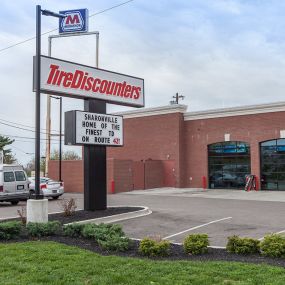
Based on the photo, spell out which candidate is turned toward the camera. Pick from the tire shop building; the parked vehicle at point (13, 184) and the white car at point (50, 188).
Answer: the tire shop building

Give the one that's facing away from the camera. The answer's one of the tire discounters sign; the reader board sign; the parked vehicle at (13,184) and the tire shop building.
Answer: the parked vehicle

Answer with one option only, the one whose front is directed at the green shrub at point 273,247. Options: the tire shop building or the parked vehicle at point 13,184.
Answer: the tire shop building

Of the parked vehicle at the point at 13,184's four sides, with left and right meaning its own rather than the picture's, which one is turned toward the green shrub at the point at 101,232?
back

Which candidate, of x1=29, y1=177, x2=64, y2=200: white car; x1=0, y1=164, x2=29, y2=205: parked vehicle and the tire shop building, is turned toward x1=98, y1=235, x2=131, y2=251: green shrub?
the tire shop building

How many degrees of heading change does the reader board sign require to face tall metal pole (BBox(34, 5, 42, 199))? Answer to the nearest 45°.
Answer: approximately 90° to its right

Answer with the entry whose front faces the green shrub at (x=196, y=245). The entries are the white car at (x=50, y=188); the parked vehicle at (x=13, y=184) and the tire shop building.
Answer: the tire shop building

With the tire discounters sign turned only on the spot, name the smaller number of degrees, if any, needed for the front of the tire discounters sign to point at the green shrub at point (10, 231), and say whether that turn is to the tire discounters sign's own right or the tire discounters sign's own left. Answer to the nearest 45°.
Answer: approximately 45° to the tire discounters sign's own right

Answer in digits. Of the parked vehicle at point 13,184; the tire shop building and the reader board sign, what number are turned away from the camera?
1

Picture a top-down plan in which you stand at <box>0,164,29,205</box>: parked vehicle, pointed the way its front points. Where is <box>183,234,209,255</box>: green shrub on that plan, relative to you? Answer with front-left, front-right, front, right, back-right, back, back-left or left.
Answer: back

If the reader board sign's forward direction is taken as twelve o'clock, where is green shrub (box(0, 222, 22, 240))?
The green shrub is roughly at 2 o'clock from the reader board sign.

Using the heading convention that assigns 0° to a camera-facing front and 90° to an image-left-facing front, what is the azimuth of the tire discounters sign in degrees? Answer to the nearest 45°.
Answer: approximately 315°

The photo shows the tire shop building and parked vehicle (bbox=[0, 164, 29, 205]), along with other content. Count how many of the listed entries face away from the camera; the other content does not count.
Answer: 1

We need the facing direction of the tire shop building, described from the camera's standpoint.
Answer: facing the viewer

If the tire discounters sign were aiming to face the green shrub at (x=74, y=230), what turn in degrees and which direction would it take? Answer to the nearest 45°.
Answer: approximately 45° to its right

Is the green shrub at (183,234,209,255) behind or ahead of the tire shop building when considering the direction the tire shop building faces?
ahead

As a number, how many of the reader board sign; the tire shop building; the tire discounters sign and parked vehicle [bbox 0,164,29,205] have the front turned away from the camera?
1

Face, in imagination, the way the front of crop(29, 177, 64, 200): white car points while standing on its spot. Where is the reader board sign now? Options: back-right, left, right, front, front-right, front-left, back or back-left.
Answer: back-left
